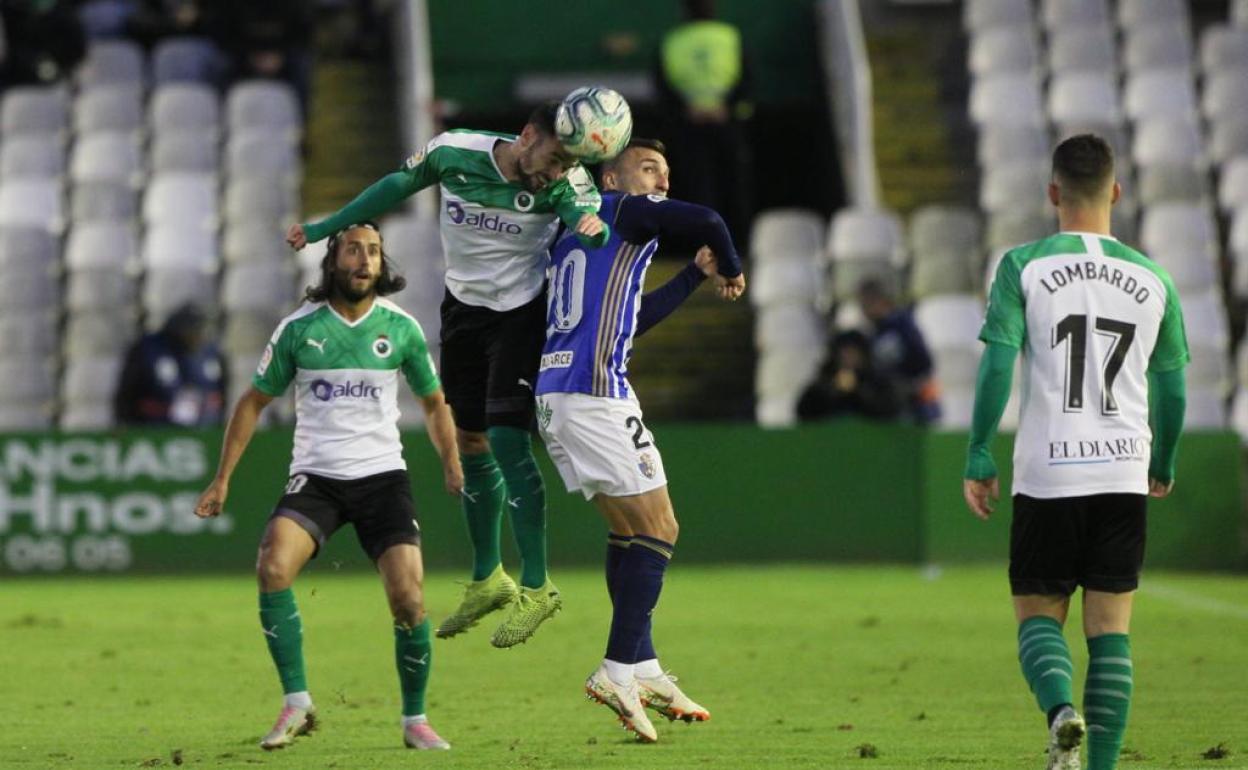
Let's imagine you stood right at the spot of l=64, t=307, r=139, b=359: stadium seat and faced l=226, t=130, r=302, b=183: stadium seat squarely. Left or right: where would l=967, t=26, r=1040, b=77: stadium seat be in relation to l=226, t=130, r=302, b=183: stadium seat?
right

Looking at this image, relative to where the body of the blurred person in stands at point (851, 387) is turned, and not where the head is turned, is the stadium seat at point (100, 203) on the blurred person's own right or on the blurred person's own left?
on the blurred person's own right

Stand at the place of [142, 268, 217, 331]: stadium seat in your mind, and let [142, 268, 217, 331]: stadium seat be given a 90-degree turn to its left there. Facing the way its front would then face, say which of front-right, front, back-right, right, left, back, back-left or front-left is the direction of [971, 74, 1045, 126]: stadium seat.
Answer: front

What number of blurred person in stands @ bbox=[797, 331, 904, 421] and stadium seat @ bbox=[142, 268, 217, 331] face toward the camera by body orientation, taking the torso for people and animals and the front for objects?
2

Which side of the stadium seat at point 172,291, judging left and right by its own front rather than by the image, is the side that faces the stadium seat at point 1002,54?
left

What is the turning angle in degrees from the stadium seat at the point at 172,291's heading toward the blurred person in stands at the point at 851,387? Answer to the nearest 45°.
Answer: approximately 45° to its left

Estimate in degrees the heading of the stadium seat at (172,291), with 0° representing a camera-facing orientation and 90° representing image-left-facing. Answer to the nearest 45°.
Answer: approximately 0°

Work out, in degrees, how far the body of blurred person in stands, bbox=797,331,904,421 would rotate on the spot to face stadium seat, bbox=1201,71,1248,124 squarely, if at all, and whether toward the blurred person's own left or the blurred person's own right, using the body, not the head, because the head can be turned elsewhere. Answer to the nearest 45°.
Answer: approximately 135° to the blurred person's own left
